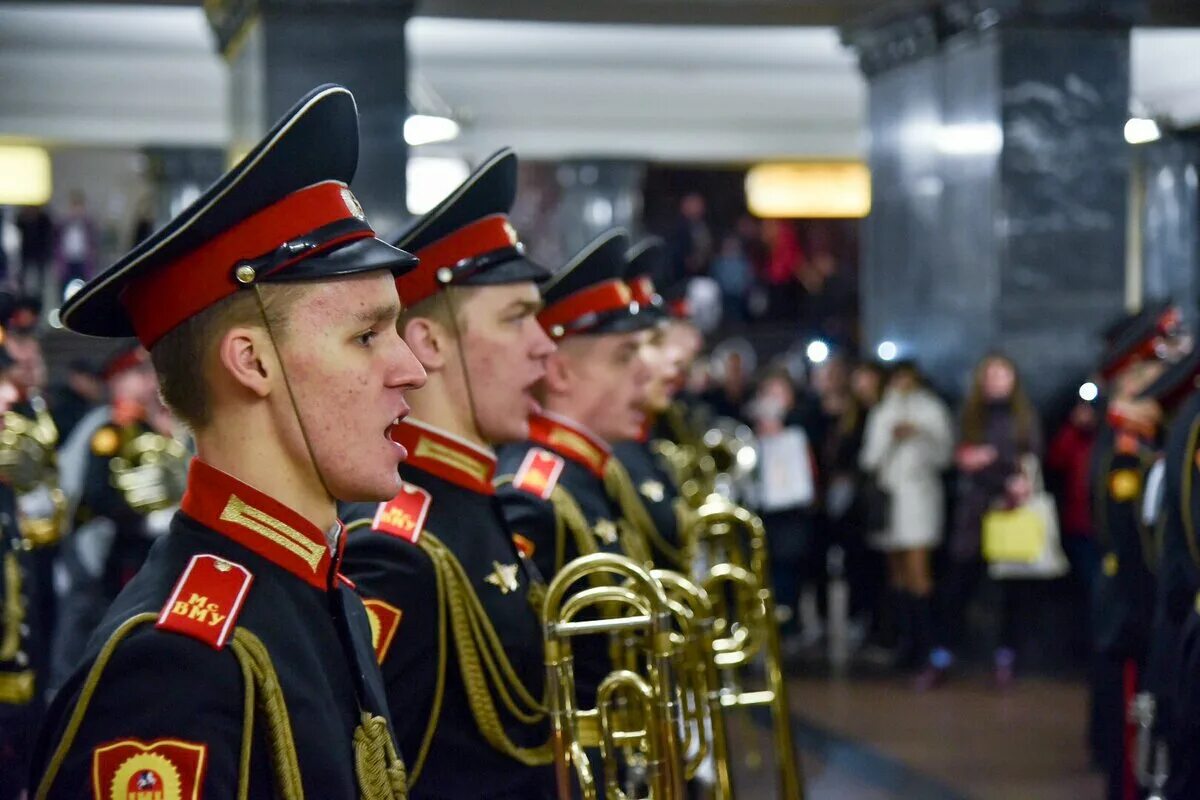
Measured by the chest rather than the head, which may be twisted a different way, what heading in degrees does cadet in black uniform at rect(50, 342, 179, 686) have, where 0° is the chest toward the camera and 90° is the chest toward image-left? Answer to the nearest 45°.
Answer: approximately 270°

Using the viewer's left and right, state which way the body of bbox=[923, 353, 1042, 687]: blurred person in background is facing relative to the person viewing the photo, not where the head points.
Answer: facing the viewer

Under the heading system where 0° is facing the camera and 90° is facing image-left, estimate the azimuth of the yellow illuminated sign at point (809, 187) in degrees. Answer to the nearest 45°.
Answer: approximately 0°

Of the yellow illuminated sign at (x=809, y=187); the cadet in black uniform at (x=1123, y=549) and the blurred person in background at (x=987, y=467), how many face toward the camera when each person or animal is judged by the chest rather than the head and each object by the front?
2

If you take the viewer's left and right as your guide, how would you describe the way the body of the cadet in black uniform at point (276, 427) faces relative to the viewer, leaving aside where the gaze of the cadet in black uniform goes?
facing to the right of the viewer

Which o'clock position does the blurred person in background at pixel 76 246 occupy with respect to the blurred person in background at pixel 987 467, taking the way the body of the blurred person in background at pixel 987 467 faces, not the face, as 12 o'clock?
the blurred person in background at pixel 76 246 is roughly at 4 o'clock from the blurred person in background at pixel 987 467.

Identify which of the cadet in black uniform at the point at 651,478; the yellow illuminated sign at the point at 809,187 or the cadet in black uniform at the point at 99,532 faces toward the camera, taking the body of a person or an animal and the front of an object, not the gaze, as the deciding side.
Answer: the yellow illuminated sign

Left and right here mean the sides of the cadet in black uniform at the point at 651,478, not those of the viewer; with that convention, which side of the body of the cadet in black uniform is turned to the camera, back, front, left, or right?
right

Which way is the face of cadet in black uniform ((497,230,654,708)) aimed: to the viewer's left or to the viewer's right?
to the viewer's right

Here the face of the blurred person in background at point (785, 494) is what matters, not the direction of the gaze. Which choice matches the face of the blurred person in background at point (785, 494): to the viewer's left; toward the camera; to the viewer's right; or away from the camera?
toward the camera

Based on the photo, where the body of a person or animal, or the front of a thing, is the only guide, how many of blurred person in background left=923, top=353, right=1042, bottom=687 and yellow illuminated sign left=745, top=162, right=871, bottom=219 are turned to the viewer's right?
0

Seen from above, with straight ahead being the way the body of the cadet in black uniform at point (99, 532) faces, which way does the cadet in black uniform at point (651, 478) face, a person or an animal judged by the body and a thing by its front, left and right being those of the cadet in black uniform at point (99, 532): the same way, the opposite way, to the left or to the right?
the same way

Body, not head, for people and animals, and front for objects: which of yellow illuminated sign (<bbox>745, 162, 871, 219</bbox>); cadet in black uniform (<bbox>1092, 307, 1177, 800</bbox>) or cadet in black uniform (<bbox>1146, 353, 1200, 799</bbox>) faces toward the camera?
the yellow illuminated sign

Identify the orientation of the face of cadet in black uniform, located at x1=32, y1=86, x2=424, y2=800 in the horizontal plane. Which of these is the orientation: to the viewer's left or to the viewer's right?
to the viewer's right

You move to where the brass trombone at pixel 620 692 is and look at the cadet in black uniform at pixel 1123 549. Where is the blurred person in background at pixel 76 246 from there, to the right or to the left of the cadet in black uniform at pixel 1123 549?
left
